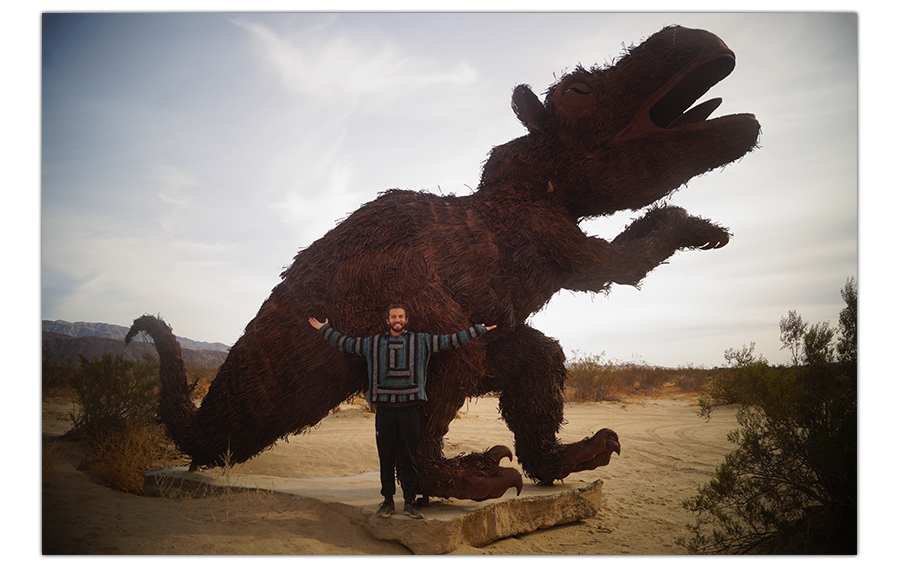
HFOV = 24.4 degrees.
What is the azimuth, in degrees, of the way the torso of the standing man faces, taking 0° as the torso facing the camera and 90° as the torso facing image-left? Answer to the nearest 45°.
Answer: approximately 0°

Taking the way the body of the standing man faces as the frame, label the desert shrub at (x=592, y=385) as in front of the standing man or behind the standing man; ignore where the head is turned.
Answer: behind
